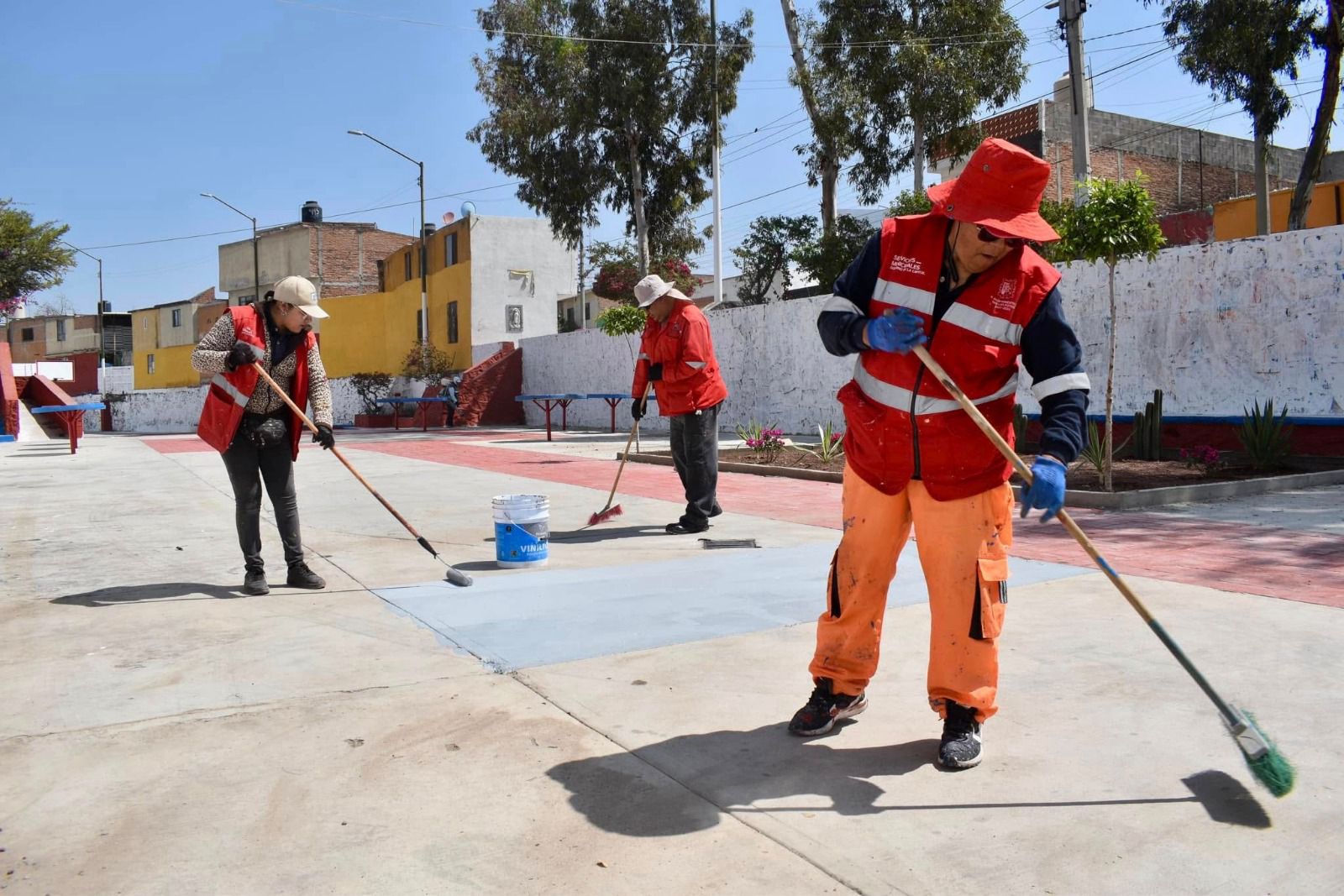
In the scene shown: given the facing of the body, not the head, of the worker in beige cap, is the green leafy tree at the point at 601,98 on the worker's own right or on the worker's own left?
on the worker's own left

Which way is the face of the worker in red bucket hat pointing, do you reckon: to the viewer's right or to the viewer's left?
to the viewer's right

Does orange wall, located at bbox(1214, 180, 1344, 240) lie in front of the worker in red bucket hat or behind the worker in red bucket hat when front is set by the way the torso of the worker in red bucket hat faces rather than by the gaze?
behind

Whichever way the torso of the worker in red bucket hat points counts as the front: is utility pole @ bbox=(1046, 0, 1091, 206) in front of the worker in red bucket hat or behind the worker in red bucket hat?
behind

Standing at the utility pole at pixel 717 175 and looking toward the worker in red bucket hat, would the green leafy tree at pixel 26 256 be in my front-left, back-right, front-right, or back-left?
back-right

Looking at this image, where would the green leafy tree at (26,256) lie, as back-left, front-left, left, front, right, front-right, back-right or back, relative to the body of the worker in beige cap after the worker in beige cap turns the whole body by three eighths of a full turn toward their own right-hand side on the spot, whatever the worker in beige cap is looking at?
right

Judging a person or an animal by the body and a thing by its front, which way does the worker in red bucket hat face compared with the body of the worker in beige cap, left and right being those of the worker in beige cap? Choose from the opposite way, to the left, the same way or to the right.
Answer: to the right

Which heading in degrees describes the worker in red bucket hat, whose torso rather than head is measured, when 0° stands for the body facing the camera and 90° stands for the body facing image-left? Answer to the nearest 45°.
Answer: approximately 0°
